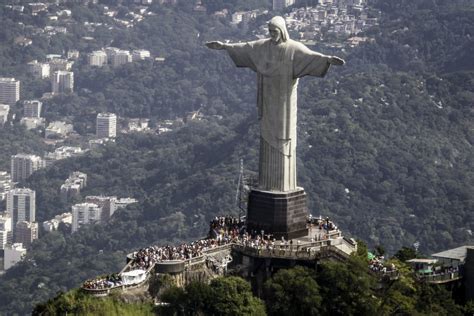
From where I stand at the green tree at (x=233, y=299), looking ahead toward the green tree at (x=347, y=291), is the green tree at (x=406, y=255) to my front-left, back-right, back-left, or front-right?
front-left

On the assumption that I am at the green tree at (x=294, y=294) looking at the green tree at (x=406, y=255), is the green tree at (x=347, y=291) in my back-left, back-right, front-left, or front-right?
front-right

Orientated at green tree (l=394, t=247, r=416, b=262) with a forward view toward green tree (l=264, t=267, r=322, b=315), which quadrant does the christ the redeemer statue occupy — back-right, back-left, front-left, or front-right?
front-right

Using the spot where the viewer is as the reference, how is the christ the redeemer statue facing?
facing the viewer and to the left of the viewer
